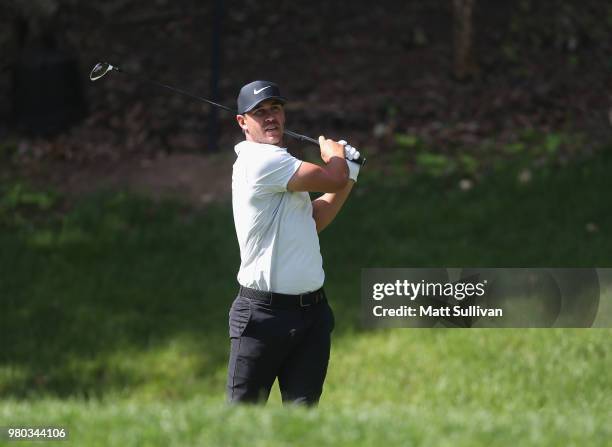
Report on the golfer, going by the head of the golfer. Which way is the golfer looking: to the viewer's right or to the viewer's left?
to the viewer's right

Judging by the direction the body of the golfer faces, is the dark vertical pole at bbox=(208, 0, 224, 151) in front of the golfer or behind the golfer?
behind

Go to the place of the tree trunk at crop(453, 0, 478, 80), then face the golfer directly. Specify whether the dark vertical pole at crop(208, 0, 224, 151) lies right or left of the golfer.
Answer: right

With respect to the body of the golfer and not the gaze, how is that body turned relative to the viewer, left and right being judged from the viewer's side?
facing the viewer and to the right of the viewer

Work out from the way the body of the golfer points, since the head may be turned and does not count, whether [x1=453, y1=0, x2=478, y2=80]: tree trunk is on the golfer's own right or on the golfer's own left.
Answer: on the golfer's own left
